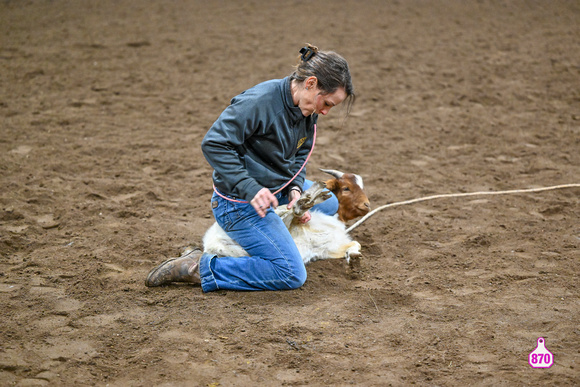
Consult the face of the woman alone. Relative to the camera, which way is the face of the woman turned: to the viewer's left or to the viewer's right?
to the viewer's right

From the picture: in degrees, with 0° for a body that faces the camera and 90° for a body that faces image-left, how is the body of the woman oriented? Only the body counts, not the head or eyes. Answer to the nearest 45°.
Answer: approximately 270°
